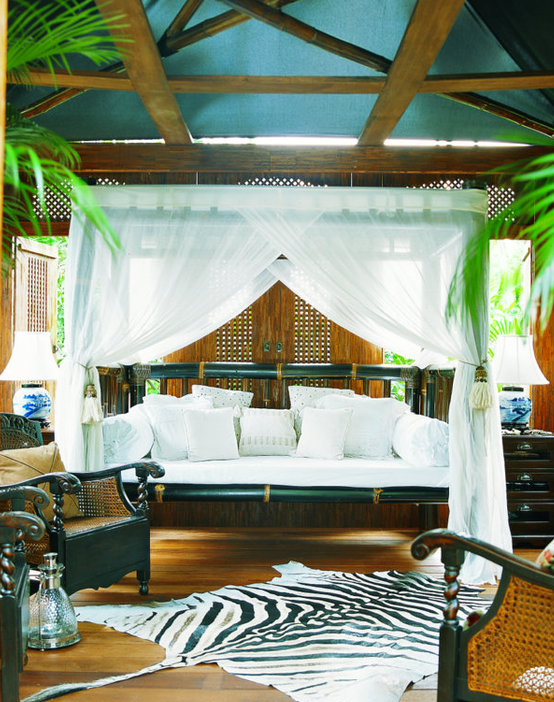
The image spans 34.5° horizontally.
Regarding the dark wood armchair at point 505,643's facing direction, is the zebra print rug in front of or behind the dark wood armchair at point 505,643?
in front

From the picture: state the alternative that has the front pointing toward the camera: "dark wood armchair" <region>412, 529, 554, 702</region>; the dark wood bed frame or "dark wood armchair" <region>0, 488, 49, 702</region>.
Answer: the dark wood bed frame

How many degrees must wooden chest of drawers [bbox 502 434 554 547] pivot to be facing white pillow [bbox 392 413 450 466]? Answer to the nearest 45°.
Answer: approximately 45° to its right

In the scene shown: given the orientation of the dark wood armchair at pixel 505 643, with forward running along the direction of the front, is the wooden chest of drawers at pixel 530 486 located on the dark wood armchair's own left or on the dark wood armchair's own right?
on the dark wood armchair's own right

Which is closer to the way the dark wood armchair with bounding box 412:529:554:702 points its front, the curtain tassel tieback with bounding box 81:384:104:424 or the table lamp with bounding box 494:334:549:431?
the curtain tassel tieback

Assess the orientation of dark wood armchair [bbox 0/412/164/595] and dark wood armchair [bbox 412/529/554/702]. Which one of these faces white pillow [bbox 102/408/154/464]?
dark wood armchair [bbox 412/529/554/702]

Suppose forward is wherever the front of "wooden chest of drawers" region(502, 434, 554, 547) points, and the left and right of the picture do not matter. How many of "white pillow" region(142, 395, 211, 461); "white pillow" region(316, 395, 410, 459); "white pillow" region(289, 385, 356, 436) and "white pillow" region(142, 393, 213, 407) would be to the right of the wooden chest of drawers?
4

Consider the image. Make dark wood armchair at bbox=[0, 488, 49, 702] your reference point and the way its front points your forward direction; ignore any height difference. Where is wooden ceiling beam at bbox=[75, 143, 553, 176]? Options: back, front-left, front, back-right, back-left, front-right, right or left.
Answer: front-left

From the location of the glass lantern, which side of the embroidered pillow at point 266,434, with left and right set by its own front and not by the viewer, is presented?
front

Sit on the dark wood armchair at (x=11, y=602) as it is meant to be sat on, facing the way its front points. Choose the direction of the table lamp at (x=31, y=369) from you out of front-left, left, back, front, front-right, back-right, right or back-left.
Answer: left

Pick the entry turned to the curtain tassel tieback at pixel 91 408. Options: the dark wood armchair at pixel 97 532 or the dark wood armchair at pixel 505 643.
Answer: the dark wood armchair at pixel 505 643

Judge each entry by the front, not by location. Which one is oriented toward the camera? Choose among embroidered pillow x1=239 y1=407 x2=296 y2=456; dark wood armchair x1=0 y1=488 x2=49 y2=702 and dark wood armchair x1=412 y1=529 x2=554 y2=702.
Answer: the embroidered pillow
